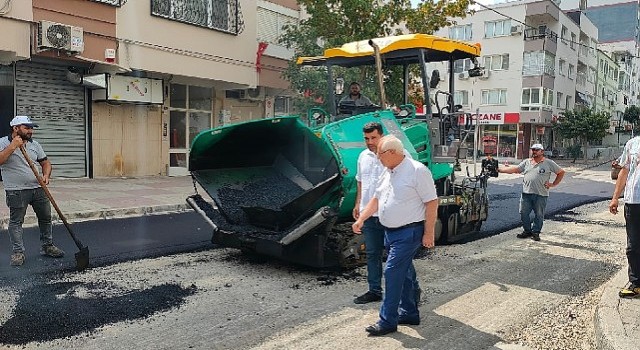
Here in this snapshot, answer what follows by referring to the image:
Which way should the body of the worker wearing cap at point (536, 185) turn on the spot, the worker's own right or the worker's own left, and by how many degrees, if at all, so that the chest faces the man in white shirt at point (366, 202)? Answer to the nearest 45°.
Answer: approximately 45° to the worker's own left

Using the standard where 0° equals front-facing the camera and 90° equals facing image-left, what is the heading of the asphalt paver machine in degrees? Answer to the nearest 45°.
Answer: approximately 45°

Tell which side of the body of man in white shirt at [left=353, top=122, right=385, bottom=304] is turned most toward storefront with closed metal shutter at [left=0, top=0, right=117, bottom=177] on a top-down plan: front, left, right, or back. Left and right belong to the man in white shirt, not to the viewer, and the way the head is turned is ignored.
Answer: right

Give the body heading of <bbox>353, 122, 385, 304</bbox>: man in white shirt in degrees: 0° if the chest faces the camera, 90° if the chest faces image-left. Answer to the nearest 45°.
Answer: approximately 45°

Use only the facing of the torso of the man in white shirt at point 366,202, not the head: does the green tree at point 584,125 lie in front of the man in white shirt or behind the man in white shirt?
behind

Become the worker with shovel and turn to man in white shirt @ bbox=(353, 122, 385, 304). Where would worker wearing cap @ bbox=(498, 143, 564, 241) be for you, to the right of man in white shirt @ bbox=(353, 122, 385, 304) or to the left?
left

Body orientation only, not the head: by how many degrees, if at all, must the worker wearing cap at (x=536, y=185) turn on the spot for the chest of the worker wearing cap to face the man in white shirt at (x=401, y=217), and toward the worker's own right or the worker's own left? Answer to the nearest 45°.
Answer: approximately 45° to the worker's own left

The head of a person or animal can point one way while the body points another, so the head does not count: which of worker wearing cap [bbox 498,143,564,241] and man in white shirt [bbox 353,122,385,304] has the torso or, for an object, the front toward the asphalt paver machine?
the worker wearing cap

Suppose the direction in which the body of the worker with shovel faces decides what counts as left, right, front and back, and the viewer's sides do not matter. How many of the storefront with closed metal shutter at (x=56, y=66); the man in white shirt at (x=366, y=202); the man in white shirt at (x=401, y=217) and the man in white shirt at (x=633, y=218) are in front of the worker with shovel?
3

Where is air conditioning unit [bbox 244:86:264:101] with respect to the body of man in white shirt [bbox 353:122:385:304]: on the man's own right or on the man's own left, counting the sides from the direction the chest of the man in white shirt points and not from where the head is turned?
on the man's own right

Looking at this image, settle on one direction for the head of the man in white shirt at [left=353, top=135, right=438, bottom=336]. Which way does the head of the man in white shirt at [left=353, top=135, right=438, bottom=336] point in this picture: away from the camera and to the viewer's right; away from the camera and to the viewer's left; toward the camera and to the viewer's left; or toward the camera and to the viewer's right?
toward the camera and to the viewer's left

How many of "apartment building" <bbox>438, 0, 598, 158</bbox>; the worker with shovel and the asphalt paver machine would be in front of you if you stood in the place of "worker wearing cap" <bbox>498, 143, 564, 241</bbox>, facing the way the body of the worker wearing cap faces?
2

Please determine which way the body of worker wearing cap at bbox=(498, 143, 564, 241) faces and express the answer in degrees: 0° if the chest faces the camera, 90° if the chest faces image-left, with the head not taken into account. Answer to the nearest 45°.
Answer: approximately 45°

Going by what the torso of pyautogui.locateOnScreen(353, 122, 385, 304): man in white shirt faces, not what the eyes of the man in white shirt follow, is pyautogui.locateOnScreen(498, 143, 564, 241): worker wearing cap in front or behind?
behind
